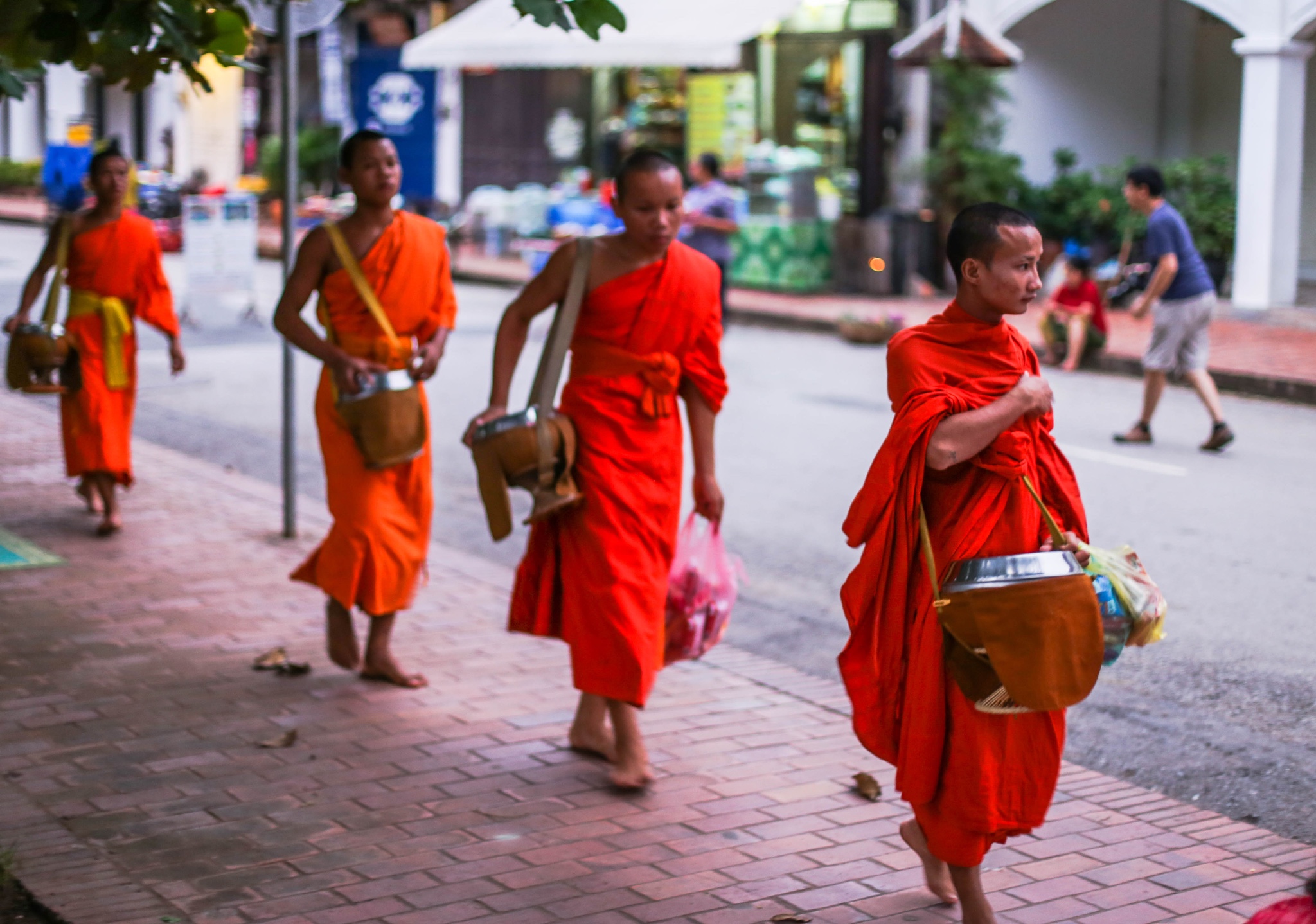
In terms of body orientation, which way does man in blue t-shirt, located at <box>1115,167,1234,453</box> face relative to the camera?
to the viewer's left

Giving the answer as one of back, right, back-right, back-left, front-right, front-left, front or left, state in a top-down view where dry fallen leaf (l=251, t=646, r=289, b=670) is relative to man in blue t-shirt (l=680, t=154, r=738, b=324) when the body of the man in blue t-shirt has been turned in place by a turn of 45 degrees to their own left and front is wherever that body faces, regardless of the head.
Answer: front

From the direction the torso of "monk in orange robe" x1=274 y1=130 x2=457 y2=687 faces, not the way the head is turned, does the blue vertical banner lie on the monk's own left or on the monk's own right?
on the monk's own left

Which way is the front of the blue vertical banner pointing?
toward the camera

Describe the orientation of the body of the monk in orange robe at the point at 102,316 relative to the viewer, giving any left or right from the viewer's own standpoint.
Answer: facing the viewer

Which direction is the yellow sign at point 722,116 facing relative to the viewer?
toward the camera

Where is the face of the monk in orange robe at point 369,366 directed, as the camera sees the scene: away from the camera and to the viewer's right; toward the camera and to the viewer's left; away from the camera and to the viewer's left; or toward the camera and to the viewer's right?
toward the camera and to the viewer's right

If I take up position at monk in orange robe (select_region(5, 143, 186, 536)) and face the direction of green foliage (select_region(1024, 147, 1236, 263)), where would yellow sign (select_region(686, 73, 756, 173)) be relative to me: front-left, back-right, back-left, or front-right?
front-left

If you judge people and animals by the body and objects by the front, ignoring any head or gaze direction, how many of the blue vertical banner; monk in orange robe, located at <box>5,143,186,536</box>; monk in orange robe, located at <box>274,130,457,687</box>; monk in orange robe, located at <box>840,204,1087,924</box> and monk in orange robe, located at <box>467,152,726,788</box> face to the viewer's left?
0

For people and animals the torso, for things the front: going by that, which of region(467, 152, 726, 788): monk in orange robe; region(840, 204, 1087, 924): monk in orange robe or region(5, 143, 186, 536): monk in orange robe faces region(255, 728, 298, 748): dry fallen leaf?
region(5, 143, 186, 536): monk in orange robe
